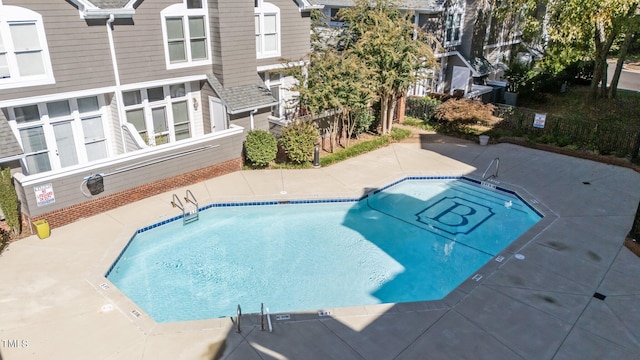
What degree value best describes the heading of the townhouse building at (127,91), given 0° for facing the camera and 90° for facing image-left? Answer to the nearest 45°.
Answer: approximately 315°

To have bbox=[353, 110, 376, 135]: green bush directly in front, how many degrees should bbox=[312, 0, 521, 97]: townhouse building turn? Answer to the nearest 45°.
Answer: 0° — it already faces it

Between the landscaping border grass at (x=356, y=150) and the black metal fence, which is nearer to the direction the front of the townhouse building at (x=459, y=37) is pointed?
the landscaping border grass

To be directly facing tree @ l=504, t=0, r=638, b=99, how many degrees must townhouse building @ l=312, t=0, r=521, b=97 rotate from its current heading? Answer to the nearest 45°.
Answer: approximately 90° to its left
